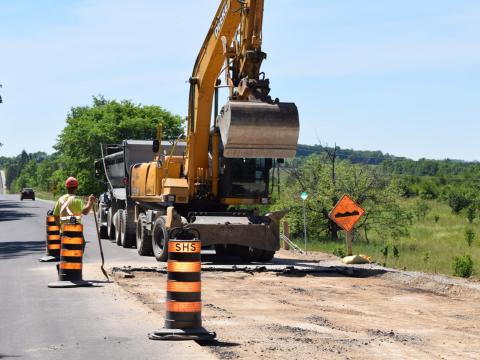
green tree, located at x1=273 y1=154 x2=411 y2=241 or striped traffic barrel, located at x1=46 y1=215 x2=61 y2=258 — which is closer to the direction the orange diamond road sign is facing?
the striped traffic barrel

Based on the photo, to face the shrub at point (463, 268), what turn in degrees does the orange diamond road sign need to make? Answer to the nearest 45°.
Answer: approximately 45° to its left

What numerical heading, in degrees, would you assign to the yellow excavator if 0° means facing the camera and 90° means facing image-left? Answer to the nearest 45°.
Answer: approximately 315°

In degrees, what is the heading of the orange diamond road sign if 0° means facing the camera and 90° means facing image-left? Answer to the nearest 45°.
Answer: approximately 0°

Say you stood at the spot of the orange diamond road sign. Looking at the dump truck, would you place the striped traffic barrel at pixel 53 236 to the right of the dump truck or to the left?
left

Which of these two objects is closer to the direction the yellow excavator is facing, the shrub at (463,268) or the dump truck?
the shrub

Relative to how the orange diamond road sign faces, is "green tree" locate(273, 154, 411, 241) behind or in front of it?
behind

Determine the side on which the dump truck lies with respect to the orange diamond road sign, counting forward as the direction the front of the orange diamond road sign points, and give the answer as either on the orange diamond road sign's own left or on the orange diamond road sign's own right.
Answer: on the orange diamond road sign's own right
